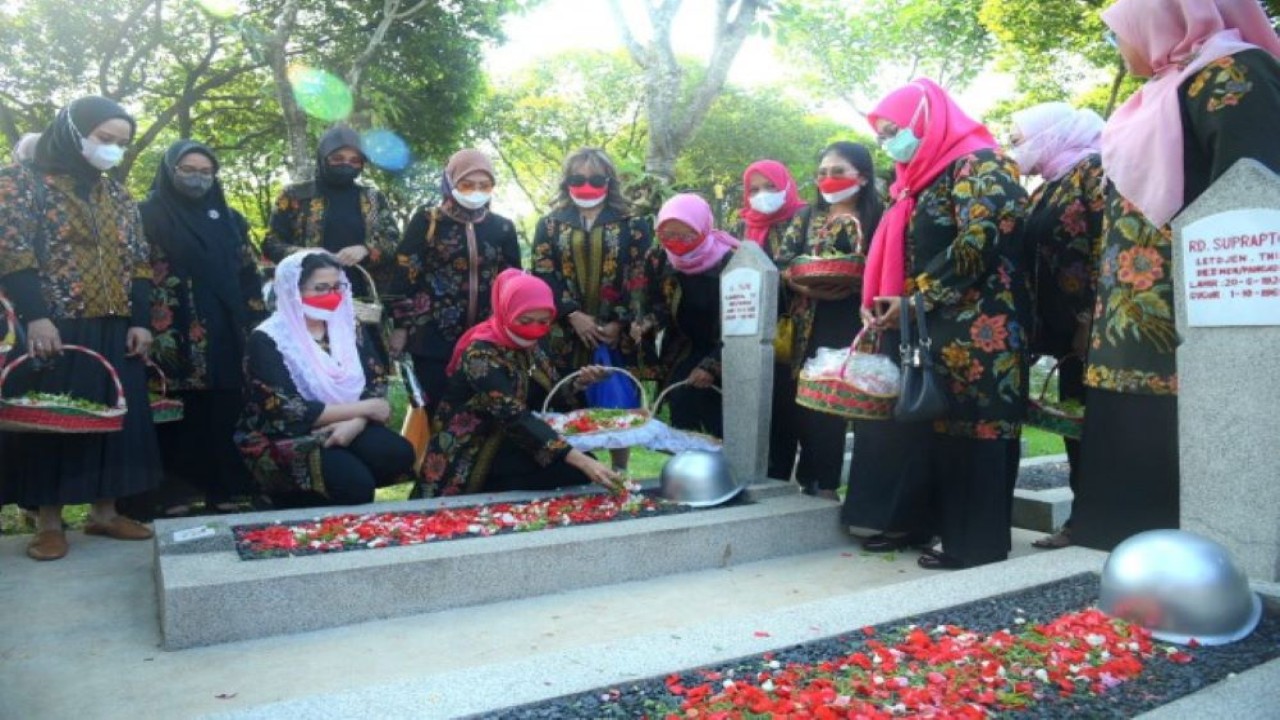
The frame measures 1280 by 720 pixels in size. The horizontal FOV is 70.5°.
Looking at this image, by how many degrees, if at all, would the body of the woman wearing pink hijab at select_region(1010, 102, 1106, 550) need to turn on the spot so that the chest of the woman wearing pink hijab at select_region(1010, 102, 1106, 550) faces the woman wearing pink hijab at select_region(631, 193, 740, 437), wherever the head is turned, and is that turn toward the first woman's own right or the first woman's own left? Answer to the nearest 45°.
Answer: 0° — they already face them

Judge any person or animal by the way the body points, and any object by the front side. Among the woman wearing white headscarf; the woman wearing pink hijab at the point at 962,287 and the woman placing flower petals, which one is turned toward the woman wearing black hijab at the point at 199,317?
the woman wearing pink hijab

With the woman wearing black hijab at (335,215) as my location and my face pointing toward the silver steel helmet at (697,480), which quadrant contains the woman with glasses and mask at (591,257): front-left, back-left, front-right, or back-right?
front-left

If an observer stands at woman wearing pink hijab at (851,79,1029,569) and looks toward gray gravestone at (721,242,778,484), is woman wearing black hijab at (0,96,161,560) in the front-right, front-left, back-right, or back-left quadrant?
front-left

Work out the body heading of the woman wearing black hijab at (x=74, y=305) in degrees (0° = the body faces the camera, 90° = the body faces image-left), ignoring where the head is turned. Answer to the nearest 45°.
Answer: approximately 315°

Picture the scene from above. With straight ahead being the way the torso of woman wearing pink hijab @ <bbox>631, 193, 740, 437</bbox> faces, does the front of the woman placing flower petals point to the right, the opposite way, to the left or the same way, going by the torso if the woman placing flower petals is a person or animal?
to the left

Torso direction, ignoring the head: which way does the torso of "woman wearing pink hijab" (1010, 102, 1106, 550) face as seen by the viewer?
to the viewer's left

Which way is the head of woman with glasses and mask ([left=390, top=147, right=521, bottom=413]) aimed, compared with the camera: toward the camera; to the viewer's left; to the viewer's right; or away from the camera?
toward the camera

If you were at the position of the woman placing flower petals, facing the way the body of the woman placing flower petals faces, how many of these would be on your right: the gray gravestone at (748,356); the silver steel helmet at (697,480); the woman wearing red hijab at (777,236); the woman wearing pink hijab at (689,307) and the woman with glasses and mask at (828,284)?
0

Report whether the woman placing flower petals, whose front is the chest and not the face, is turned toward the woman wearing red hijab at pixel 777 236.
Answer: no

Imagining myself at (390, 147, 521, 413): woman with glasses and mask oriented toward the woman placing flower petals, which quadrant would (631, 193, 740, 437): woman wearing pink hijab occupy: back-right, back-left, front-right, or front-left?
front-left

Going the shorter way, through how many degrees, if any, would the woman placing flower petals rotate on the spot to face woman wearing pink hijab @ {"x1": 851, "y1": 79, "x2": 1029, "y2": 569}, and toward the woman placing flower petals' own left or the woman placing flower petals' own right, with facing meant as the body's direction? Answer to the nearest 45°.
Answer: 0° — they already face them

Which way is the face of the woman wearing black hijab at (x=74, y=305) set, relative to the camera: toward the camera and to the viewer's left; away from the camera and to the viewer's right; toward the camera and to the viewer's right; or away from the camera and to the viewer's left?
toward the camera and to the viewer's right

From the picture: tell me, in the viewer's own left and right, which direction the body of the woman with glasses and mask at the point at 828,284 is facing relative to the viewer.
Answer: facing the viewer and to the left of the viewer

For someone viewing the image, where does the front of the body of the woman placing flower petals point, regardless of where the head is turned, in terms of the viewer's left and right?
facing the viewer and to the right of the viewer

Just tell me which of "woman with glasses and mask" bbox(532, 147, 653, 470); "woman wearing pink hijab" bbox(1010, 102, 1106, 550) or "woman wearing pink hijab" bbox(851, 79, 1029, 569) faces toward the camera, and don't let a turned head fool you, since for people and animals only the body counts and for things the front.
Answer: the woman with glasses and mask

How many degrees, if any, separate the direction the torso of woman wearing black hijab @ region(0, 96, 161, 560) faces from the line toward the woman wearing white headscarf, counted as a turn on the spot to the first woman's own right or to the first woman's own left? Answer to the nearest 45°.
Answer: approximately 45° to the first woman's own left
